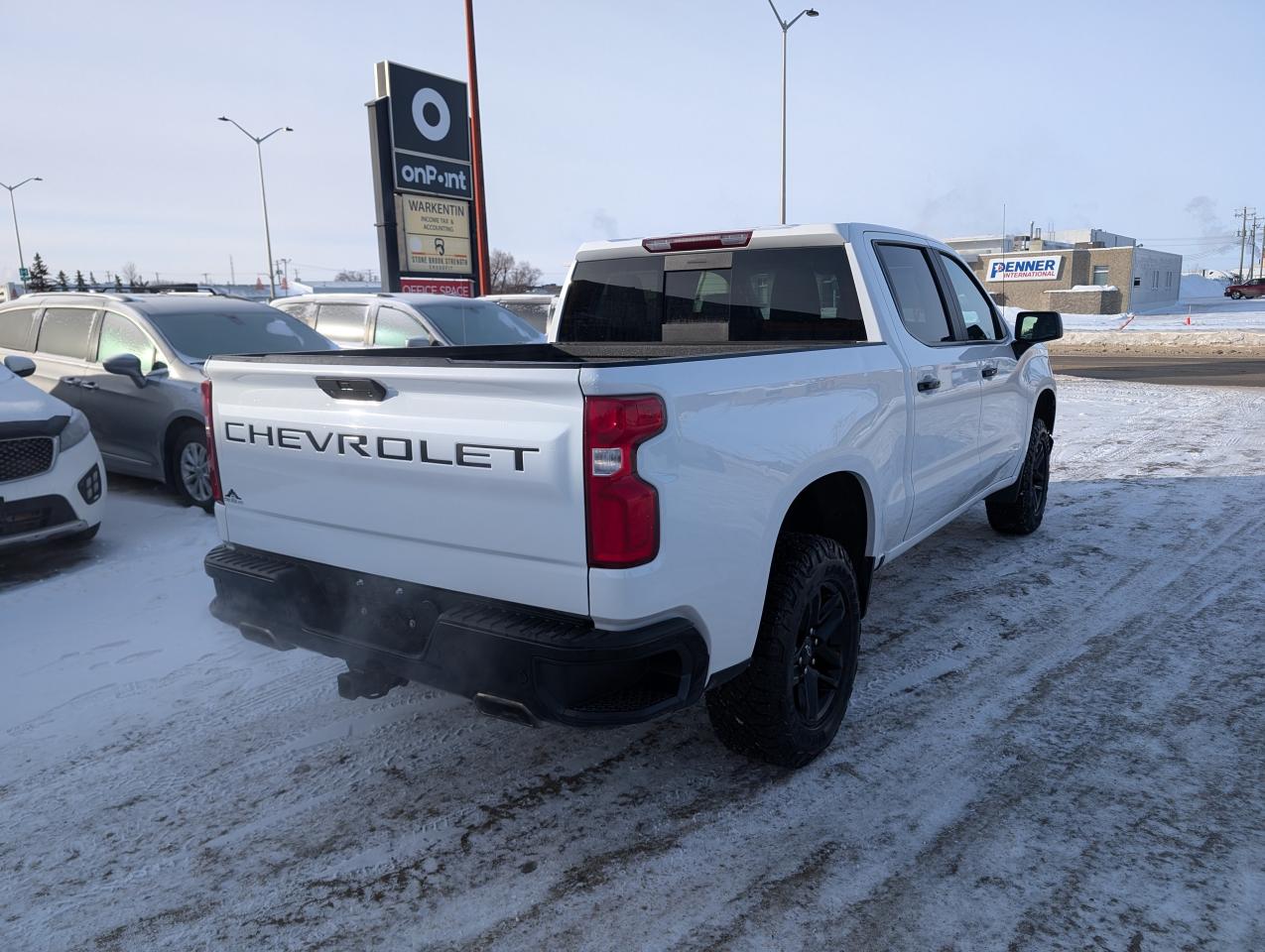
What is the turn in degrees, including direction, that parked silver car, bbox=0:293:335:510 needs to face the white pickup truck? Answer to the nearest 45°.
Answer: approximately 45° to its right

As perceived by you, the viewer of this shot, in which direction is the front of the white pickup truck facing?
facing away from the viewer and to the right of the viewer

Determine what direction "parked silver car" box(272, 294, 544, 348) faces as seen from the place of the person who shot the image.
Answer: facing the viewer and to the right of the viewer

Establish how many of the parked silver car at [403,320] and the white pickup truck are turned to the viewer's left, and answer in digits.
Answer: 0

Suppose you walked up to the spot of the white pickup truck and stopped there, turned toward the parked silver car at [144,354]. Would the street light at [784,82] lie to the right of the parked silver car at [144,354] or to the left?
right

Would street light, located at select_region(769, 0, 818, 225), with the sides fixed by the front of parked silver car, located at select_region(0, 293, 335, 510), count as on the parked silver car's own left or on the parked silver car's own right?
on the parked silver car's own left

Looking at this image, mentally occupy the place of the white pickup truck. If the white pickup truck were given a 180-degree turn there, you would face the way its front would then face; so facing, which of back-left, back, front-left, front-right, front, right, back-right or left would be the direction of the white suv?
right

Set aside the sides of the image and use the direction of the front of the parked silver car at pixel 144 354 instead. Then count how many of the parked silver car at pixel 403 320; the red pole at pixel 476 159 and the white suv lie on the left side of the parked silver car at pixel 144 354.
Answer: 2

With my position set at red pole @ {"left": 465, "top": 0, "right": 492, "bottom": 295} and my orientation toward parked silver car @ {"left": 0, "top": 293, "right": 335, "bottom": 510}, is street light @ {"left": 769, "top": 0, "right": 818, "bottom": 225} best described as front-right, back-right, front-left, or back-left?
back-left

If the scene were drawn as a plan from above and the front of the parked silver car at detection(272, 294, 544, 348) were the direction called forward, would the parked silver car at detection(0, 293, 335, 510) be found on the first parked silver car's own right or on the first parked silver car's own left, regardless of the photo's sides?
on the first parked silver car's own right

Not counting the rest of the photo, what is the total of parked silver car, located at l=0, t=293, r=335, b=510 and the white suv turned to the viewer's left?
0

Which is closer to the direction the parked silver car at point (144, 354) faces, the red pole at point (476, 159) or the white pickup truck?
the white pickup truck

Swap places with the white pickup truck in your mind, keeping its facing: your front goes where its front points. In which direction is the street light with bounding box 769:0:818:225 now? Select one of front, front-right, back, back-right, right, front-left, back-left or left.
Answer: front-left

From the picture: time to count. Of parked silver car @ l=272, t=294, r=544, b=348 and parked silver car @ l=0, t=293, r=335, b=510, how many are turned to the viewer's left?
0
